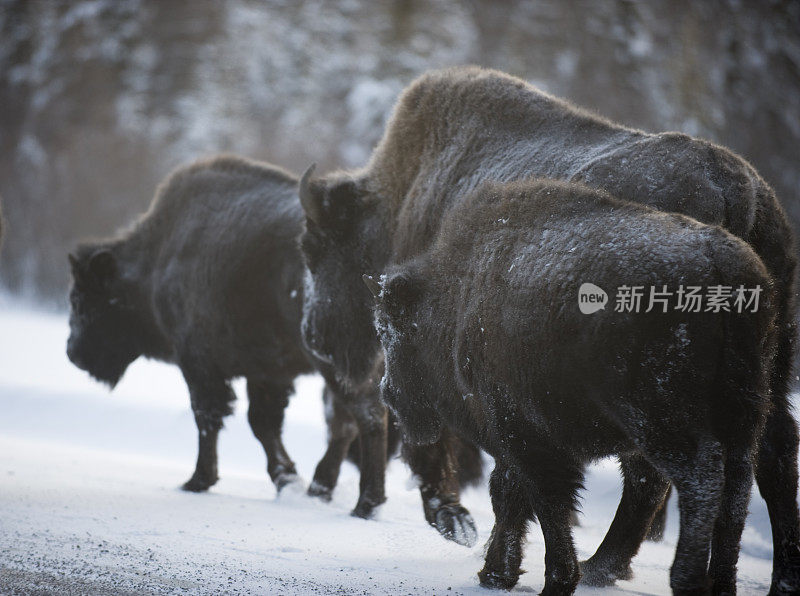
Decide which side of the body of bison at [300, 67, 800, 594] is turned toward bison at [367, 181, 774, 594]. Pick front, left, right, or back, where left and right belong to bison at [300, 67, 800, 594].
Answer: left

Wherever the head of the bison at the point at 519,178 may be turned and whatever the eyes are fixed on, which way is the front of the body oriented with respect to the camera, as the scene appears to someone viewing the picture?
to the viewer's left

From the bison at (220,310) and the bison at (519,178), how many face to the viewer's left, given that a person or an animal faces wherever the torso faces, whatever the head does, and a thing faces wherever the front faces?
2

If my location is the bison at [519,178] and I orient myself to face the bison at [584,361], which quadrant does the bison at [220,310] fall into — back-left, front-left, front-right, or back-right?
back-right

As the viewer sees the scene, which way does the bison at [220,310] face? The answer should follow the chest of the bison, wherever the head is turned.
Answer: to the viewer's left

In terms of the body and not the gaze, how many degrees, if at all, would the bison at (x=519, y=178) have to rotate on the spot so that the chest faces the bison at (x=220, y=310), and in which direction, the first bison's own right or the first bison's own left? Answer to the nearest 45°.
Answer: approximately 45° to the first bison's own right
